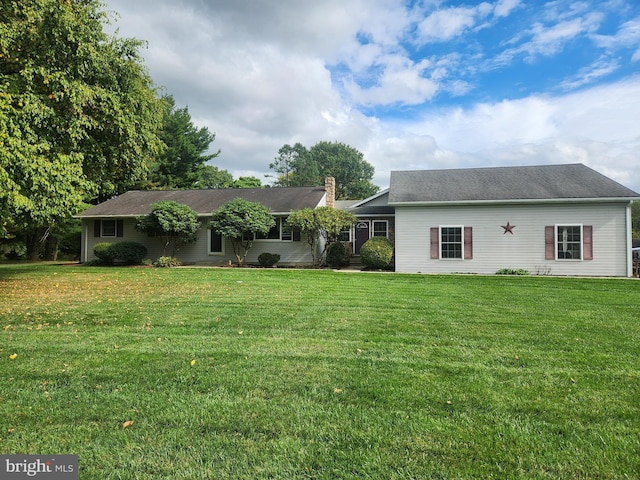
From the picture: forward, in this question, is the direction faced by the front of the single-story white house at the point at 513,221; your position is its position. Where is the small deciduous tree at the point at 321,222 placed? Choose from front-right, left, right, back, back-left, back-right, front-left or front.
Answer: right

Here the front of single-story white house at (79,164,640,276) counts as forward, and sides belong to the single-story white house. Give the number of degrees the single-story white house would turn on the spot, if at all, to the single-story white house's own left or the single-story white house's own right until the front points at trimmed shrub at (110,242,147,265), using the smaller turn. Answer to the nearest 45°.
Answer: approximately 90° to the single-story white house's own right

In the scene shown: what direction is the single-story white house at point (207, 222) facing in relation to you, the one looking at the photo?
facing the viewer

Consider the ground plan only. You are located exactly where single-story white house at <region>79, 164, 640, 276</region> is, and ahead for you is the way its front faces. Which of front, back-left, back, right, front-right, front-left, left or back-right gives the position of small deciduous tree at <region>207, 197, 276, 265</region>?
right

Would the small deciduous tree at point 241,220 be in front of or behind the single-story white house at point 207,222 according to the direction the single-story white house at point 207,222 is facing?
in front

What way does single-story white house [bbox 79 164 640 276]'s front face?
toward the camera

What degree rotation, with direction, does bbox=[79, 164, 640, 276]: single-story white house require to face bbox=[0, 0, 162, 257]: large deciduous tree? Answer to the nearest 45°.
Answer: approximately 45° to its right
